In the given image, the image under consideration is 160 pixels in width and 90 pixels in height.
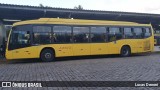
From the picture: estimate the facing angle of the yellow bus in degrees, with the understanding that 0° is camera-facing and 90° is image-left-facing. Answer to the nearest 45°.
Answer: approximately 90°
